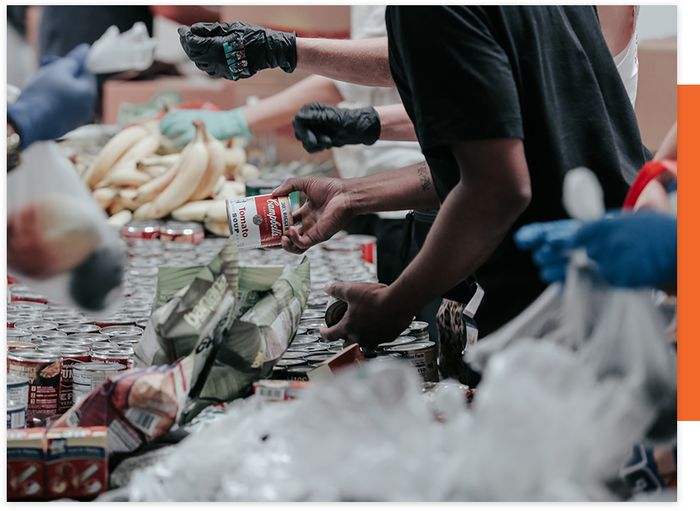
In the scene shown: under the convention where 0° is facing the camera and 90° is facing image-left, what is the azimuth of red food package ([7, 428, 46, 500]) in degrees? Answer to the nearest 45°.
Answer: approximately 0°

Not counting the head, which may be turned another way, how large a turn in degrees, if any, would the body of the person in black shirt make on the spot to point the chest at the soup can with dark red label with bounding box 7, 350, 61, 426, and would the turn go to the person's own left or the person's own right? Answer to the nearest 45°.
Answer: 0° — they already face it

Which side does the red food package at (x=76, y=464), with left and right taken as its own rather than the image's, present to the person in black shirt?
left

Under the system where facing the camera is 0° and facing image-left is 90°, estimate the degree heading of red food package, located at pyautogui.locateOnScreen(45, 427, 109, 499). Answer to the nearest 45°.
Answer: approximately 0°

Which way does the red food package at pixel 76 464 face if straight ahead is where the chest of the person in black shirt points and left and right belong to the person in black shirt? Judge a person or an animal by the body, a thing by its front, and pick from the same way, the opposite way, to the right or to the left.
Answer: to the left

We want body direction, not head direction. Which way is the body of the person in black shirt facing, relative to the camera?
to the viewer's left

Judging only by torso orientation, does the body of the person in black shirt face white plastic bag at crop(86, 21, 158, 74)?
yes

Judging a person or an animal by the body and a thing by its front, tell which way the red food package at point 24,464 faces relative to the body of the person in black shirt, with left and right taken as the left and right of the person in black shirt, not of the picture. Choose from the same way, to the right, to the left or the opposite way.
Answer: to the left

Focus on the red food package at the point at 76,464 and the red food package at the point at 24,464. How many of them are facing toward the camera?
2

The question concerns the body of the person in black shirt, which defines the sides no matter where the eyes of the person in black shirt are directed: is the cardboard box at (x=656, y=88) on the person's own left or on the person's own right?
on the person's own right

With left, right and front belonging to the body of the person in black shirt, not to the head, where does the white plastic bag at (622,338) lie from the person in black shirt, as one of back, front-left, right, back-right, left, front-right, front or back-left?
left

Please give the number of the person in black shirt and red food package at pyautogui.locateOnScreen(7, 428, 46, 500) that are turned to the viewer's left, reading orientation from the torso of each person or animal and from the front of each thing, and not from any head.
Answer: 1
